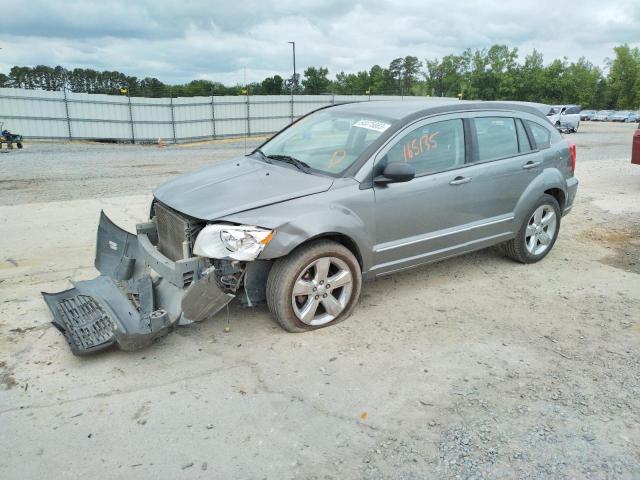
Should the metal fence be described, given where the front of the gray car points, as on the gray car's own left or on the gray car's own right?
on the gray car's own right

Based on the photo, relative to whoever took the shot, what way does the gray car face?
facing the viewer and to the left of the viewer

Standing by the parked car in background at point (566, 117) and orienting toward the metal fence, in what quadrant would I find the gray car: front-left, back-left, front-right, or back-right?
front-left

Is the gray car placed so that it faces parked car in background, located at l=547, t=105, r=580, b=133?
no
